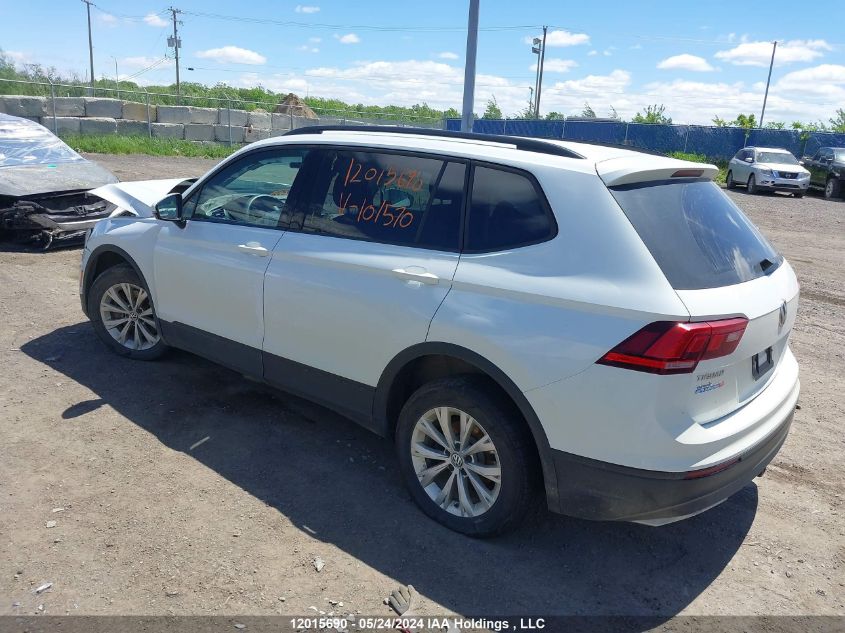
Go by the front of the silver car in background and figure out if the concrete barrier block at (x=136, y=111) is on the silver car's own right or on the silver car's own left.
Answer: on the silver car's own right

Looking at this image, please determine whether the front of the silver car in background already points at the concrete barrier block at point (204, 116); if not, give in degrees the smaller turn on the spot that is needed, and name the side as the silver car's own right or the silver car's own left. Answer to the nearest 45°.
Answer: approximately 135° to the silver car's own right

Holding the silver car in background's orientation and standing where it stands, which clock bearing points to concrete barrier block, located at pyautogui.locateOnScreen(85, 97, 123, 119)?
The concrete barrier block is roughly at 4 o'clock from the silver car in background.

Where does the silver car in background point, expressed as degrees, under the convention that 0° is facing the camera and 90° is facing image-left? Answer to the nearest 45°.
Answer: approximately 315°

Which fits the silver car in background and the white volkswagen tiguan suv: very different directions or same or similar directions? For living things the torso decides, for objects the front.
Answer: very different directions

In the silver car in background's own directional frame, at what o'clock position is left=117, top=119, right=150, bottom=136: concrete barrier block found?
The concrete barrier block is roughly at 4 o'clock from the silver car in background.

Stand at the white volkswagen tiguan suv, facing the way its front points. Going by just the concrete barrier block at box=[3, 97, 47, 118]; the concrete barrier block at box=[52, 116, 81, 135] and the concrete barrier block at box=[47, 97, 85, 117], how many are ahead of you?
3

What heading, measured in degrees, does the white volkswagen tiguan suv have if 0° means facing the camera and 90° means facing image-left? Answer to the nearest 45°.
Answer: approximately 135°

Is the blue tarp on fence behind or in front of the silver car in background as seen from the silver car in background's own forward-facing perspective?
behind
